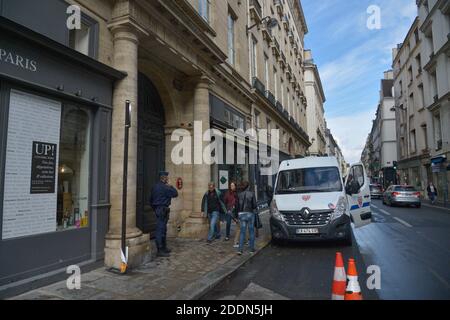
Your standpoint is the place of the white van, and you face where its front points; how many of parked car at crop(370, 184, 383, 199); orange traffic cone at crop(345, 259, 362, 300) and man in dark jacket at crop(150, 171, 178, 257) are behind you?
1

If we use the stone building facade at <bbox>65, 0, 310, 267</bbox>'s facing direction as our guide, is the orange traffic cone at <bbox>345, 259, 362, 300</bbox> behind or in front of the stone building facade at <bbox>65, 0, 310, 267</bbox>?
in front

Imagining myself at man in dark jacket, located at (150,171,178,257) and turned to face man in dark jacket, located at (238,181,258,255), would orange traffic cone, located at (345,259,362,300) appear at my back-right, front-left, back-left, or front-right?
front-right

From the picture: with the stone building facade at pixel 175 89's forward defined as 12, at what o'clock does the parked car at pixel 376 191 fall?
The parked car is roughly at 9 o'clock from the stone building facade.

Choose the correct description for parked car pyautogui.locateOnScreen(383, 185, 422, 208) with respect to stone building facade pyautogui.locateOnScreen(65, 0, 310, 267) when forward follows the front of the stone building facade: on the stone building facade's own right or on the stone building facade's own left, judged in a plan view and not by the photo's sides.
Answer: on the stone building facade's own left

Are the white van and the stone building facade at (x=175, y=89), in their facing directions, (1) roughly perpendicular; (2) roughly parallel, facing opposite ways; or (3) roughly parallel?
roughly perpendicular

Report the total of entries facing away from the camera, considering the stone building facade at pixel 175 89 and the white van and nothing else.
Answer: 0

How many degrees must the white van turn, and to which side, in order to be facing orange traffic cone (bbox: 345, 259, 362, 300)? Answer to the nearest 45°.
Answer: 0° — it already faces it

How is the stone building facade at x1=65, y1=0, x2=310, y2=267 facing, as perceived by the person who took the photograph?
facing the viewer and to the right of the viewer

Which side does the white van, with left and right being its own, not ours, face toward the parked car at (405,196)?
back

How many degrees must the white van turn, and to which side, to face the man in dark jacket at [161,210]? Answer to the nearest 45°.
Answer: approximately 45° to its right

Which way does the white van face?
toward the camera

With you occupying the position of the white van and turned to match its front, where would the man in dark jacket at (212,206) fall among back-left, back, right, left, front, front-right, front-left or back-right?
right

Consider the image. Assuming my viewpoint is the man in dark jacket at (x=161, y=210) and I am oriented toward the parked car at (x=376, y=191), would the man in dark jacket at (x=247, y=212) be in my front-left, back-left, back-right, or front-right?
front-right

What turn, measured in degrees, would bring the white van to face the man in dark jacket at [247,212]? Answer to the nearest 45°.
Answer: approximately 45° to its right

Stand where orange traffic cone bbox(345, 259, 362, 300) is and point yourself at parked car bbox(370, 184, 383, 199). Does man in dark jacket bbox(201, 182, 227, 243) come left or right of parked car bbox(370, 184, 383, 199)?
left

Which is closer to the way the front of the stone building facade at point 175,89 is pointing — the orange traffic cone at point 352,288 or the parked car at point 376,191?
the orange traffic cone
